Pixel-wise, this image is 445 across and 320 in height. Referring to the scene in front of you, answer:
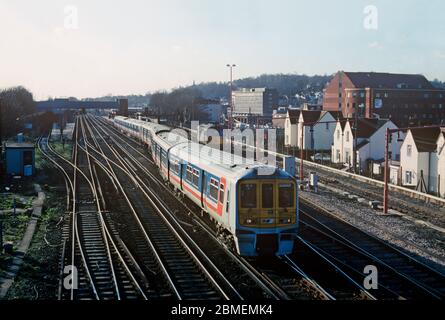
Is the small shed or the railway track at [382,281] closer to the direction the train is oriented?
the railway track

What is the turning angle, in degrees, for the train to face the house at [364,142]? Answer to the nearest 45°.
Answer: approximately 135° to its left

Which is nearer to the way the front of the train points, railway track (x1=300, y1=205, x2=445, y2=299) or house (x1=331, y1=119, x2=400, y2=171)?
the railway track

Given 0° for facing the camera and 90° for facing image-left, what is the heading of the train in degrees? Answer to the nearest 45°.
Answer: approximately 315°

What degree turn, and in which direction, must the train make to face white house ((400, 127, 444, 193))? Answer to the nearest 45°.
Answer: approximately 90° to its left
